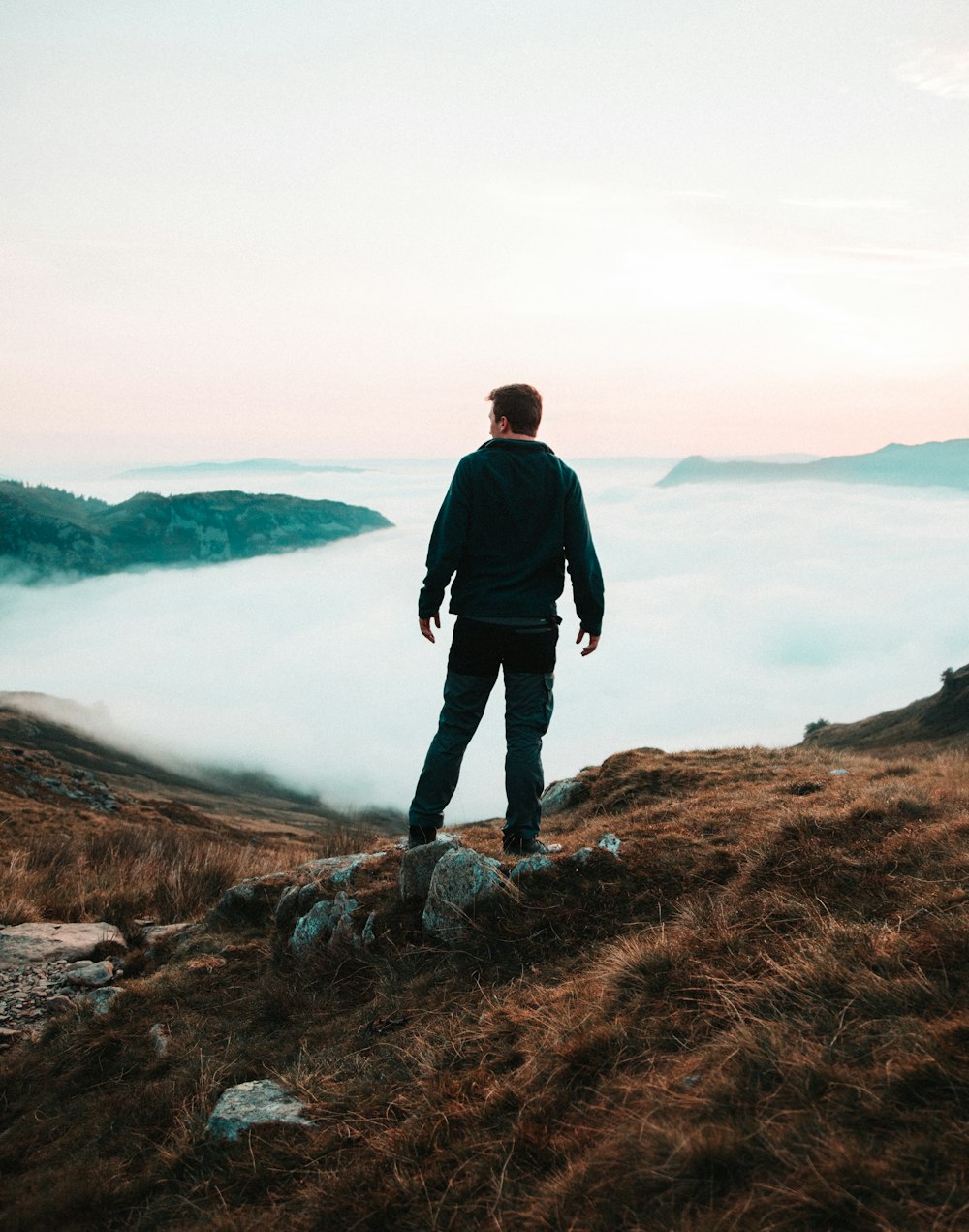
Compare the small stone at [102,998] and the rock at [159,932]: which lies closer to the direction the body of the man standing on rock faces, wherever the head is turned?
the rock

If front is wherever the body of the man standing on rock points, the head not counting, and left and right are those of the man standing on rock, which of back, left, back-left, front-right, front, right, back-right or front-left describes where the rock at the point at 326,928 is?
back-left

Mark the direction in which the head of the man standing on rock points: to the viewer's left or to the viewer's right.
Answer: to the viewer's left

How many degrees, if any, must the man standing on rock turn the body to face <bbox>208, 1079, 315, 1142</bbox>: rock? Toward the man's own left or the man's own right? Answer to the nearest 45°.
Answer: approximately 180°

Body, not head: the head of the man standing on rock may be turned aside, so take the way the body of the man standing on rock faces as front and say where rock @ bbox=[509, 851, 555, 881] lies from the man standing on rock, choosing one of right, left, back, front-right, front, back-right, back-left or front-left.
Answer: back

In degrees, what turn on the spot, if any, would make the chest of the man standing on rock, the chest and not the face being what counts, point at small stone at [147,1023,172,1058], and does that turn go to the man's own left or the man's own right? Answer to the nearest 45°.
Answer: approximately 135° to the man's own left

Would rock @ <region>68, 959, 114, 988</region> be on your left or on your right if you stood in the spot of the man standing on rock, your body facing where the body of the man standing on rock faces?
on your left

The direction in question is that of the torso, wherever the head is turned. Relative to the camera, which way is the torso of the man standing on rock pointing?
away from the camera
